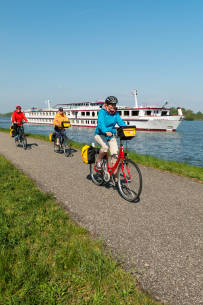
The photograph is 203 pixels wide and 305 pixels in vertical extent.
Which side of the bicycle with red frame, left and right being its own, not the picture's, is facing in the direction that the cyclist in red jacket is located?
back

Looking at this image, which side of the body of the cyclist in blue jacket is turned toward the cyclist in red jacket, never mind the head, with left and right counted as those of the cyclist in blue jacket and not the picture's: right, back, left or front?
back

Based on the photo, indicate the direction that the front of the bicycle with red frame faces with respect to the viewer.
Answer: facing the viewer and to the right of the viewer
